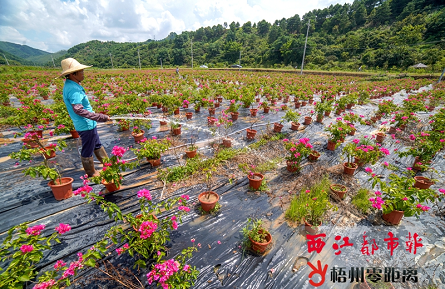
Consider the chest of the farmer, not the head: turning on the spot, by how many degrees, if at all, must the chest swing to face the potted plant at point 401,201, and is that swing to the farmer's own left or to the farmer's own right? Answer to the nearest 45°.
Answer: approximately 45° to the farmer's own right

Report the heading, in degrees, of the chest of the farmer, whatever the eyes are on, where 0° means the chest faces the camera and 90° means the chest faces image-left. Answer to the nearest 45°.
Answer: approximately 270°

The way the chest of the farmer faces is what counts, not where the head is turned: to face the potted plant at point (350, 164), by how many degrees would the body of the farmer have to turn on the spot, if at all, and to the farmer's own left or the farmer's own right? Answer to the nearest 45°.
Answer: approximately 45° to the farmer's own right

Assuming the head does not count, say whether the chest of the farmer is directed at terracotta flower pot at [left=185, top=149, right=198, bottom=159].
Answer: yes

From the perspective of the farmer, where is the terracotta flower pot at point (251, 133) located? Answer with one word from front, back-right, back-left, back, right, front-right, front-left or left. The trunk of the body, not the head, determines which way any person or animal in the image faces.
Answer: front

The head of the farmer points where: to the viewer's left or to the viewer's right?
to the viewer's right

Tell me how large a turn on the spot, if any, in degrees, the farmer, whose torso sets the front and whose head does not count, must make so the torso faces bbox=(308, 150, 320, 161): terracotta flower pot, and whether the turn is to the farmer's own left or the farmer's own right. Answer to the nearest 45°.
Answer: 0° — they already face it

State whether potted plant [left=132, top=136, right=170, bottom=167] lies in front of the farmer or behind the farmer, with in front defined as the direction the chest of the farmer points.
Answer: in front

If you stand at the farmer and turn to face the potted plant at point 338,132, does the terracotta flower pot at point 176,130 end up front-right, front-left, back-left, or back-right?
front-left

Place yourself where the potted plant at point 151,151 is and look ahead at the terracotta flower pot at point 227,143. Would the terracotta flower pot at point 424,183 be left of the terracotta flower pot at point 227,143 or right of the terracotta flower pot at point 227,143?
right

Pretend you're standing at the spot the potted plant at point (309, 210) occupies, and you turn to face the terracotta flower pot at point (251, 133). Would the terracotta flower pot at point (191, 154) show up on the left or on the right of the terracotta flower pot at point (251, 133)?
left

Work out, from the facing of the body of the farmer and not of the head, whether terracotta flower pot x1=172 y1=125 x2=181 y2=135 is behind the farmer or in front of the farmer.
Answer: in front

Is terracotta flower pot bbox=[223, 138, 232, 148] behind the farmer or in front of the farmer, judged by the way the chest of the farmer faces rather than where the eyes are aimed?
in front

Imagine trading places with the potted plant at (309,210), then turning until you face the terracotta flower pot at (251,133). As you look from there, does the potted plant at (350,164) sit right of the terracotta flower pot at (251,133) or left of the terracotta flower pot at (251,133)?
right
